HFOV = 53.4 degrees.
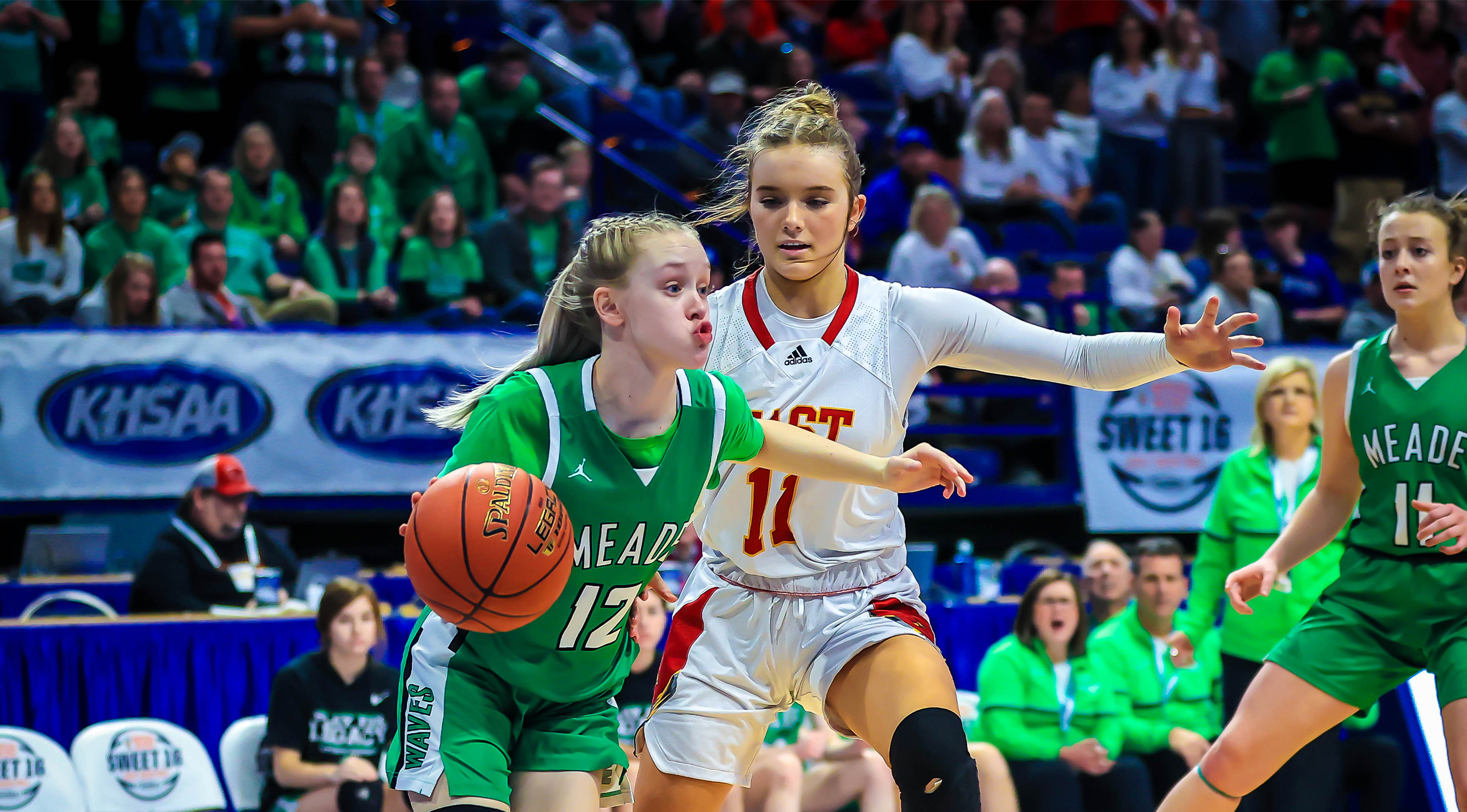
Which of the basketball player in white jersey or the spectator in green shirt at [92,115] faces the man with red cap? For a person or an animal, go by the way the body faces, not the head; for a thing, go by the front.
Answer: the spectator in green shirt

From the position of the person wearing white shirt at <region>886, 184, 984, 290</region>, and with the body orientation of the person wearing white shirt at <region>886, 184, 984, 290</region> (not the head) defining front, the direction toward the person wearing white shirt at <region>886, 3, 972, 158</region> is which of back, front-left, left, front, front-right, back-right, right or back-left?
back

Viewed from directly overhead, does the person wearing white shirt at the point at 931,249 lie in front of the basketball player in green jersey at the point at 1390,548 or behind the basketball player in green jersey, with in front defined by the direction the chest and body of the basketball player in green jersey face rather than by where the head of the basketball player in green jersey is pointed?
behind

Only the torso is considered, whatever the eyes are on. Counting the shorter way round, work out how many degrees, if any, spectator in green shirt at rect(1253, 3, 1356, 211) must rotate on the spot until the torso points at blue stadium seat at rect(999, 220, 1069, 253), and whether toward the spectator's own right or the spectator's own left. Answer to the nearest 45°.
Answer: approximately 45° to the spectator's own right

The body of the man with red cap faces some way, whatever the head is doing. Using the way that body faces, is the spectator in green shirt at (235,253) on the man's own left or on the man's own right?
on the man's own left

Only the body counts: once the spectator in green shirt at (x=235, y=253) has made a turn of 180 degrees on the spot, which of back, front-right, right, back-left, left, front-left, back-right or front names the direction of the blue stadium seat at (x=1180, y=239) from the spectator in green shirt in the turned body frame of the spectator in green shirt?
back-right

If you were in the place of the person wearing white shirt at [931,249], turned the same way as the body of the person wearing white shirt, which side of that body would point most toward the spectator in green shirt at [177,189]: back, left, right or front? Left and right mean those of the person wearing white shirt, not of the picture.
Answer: right

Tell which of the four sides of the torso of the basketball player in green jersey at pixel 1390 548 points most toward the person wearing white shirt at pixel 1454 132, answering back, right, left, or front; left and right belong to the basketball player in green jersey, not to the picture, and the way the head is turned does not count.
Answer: back

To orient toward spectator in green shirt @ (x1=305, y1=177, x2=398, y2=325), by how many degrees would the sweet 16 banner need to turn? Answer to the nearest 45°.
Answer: approximately 90° to its right

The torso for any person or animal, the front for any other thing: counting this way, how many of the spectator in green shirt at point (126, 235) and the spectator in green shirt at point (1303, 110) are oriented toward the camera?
2

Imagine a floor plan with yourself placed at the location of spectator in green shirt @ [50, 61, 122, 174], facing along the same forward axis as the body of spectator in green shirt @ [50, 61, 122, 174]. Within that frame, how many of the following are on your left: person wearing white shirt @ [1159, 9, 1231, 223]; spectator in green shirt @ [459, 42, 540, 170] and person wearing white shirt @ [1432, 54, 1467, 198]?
3

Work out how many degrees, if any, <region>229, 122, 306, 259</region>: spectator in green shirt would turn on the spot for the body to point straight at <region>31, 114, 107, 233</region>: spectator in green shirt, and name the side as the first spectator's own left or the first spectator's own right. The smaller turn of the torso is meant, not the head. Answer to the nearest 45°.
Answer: approximately 90° to the first spectator's own right
